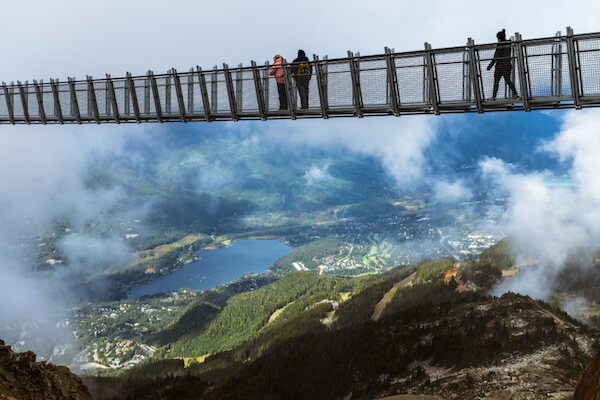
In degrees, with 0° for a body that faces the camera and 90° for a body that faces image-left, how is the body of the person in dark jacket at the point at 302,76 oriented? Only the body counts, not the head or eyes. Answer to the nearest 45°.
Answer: approximately 180°

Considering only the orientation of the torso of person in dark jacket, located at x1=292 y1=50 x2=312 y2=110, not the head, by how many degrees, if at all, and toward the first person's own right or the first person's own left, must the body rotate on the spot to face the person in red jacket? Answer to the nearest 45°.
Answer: approximately 45° to the first person's own left

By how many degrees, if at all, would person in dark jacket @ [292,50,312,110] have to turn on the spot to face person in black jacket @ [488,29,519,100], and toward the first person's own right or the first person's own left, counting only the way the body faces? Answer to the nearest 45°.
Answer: approximately 135° to the first person's own right
